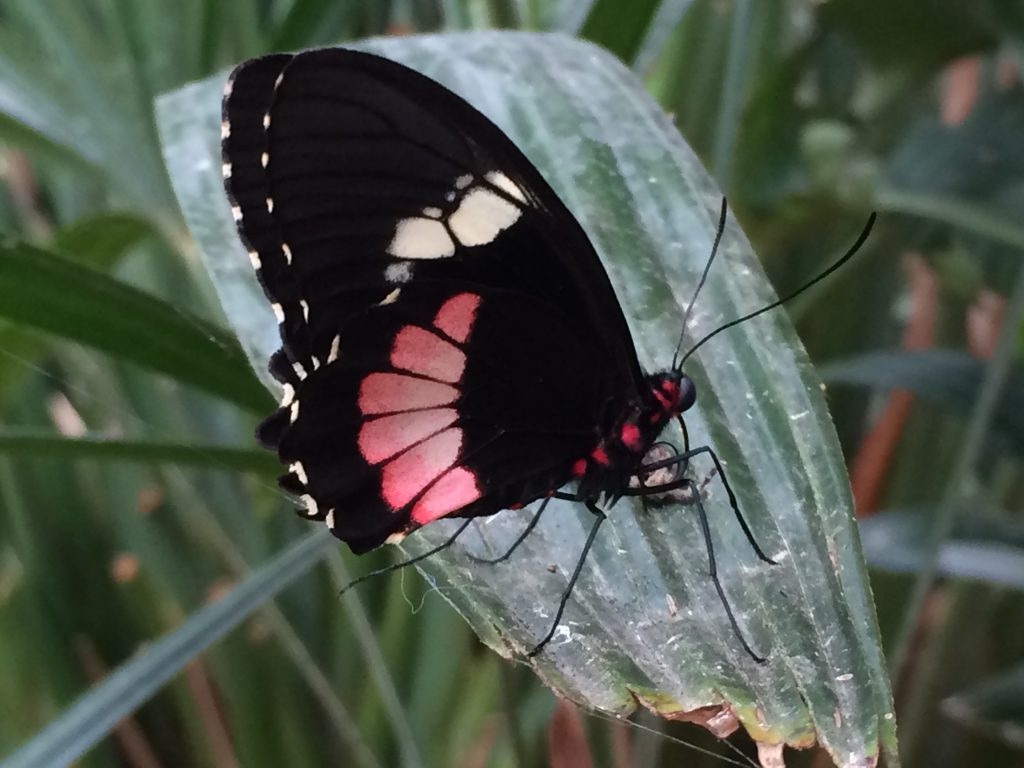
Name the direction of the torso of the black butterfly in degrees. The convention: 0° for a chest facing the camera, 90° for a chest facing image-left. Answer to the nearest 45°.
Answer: approximately 270°
